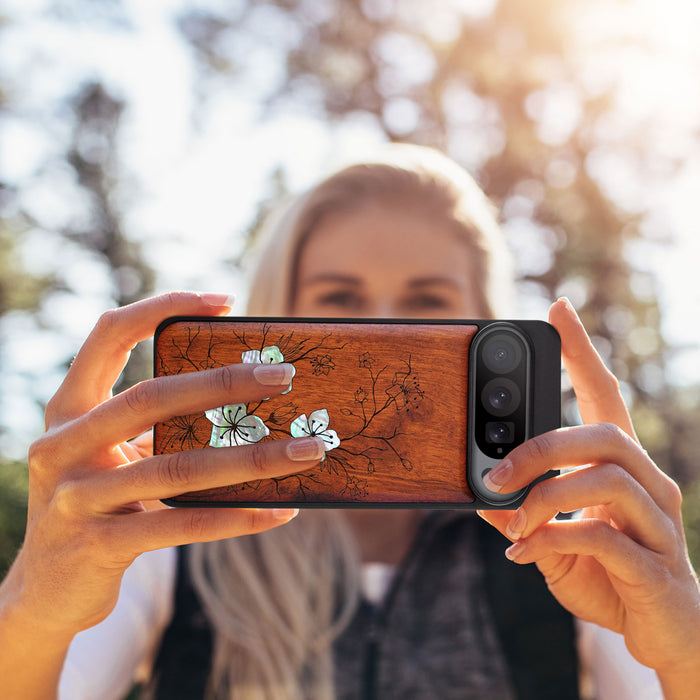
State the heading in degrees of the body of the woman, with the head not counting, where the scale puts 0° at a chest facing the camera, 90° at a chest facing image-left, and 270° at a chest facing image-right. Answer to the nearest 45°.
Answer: approximately 0°

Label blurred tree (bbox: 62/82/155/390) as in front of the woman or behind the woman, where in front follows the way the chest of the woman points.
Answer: behind
